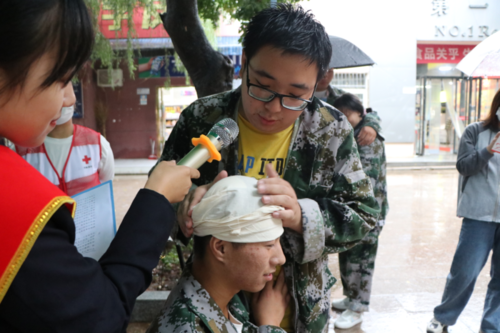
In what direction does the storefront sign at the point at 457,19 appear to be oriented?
toward the camera

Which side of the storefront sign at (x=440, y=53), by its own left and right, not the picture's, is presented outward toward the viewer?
front

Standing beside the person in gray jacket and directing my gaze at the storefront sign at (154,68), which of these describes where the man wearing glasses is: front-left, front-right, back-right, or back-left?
back-left

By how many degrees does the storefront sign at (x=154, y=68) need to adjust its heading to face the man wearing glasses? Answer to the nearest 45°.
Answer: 0° — it already faces them

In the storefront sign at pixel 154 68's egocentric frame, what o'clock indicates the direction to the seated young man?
The seated young man is roughly at 12 o'clock from the storefront sign.

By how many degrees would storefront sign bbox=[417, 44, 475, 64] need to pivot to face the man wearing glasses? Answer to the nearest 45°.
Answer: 0° — it already faces them

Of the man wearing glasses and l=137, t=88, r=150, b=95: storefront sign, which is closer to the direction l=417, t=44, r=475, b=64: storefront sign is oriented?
the man wearing glasses

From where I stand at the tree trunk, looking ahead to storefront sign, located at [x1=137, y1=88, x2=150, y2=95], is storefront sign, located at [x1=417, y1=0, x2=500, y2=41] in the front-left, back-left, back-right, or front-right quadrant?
front-right

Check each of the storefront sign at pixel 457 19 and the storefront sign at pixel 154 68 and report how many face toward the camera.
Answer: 2

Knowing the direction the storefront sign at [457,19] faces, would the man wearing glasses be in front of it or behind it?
in front

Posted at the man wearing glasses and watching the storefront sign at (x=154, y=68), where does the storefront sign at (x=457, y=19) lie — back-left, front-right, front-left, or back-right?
front-right
